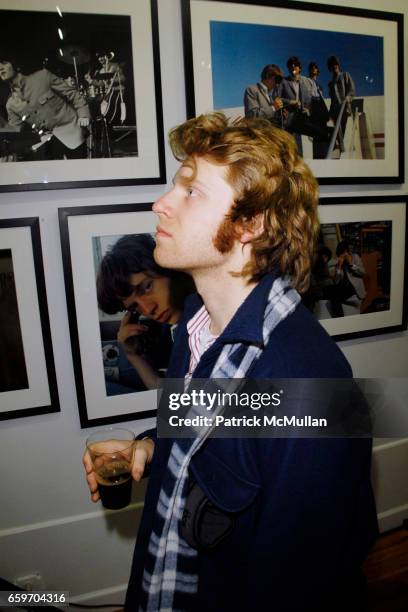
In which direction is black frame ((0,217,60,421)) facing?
toward the camera

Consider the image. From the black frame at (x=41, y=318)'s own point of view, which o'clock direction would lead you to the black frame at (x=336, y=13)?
the black frame at (x=336, y=13) is roughly at 9 o'clock from the black frame at (x=41, y=318).

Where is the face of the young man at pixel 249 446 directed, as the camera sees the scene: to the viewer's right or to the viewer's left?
to the viewer's left

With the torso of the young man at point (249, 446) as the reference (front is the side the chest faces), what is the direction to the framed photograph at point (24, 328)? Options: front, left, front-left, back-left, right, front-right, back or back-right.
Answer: front-right

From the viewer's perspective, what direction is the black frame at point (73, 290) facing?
toward the camera

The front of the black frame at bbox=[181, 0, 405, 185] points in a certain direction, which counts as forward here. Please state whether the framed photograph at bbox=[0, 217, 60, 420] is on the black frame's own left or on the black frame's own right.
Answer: on the black frame's own right

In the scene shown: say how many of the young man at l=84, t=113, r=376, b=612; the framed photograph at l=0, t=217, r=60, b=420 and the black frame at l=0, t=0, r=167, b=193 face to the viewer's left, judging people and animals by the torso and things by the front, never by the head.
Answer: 1

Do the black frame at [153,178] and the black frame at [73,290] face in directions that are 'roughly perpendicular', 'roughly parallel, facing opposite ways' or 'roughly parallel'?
roughly parallel
